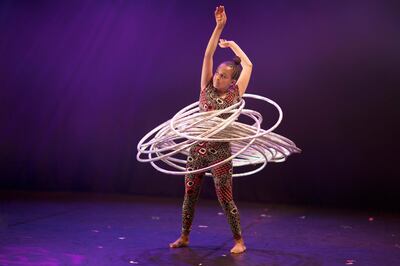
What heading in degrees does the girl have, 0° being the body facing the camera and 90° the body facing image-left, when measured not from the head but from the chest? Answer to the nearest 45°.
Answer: approximately 45°
